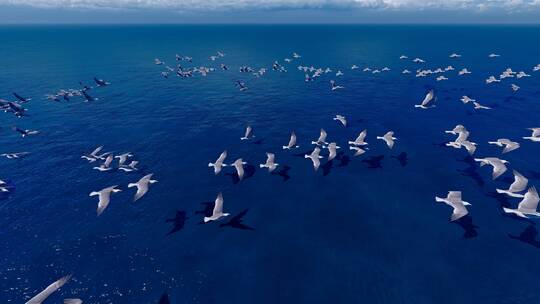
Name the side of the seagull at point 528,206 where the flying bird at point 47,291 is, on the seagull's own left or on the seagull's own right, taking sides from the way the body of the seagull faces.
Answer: on the seagull's own left
